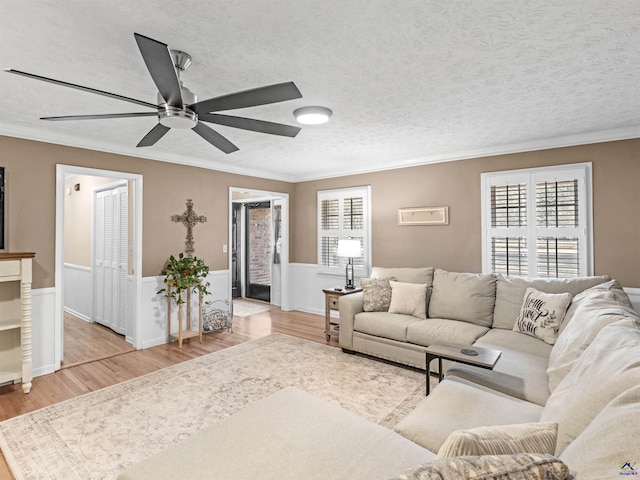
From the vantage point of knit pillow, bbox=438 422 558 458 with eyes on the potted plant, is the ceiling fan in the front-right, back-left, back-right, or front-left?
front-left

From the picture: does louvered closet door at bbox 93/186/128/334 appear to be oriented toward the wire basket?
no

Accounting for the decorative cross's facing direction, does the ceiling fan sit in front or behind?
in front

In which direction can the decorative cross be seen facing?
toward the camera

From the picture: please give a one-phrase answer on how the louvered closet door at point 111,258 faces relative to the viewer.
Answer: facing the viewer and to the left of the viewer

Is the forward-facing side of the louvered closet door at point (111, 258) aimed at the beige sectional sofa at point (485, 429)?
no

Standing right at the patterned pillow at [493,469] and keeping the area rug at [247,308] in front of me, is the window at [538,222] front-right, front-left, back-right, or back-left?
front-right

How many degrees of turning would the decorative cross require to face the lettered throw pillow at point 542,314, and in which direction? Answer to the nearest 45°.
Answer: approximately 45° to its left

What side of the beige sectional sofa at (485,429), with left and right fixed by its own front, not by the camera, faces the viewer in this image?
left

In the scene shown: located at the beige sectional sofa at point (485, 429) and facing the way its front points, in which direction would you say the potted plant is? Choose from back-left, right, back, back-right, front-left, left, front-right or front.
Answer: front-right
